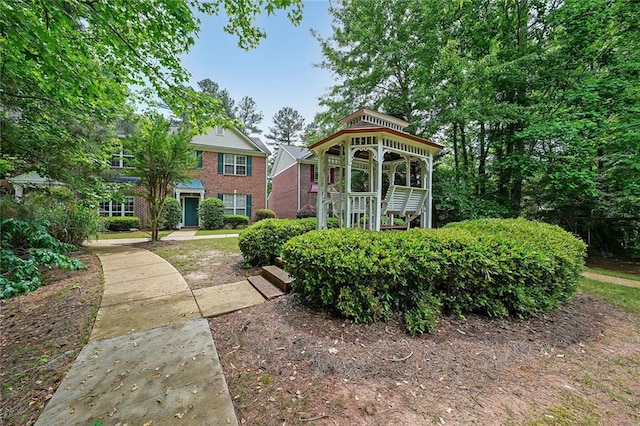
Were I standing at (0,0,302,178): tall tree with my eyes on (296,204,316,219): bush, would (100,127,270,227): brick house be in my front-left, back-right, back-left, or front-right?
front-left

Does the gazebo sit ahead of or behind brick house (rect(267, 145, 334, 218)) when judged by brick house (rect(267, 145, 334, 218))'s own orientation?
ahead

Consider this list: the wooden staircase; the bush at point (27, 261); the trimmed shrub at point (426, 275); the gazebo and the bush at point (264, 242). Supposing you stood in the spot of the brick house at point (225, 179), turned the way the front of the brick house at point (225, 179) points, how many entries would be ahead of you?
5

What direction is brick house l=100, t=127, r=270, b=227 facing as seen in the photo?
toward the camera

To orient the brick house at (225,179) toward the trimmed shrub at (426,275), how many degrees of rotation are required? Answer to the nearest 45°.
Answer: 0° — it already faces it

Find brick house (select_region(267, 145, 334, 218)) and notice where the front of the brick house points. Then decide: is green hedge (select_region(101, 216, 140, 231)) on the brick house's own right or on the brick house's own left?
on the brick house's own right

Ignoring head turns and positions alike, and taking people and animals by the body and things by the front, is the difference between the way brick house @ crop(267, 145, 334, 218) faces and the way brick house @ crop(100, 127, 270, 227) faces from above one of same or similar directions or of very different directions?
same or similar directions

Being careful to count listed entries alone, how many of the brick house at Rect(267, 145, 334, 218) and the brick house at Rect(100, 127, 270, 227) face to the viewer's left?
0

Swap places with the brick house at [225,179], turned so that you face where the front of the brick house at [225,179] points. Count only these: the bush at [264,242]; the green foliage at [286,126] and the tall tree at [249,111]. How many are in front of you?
1

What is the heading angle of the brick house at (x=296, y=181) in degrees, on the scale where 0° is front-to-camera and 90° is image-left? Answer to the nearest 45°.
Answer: approximately 315°

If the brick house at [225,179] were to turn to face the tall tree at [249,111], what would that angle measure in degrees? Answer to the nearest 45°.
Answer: approximately 180°

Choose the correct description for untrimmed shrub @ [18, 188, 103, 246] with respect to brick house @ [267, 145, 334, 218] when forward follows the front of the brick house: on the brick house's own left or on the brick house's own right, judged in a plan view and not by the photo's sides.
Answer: on the brick house's own right
